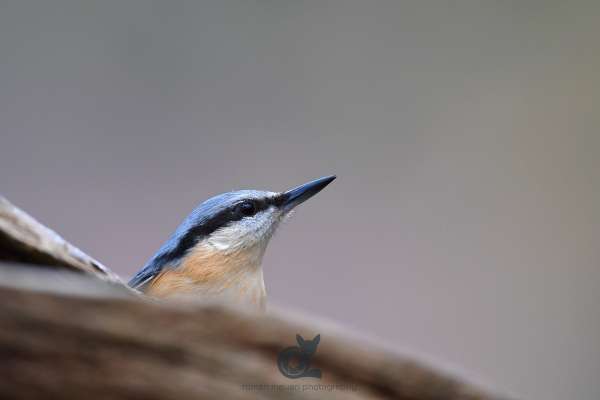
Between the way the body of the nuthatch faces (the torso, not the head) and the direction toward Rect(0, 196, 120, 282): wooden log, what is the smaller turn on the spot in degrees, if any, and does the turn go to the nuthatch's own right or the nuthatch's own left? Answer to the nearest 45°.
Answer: approximately 180°

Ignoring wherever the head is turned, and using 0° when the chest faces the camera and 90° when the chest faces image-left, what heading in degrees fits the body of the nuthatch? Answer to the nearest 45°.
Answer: approximately 270°
